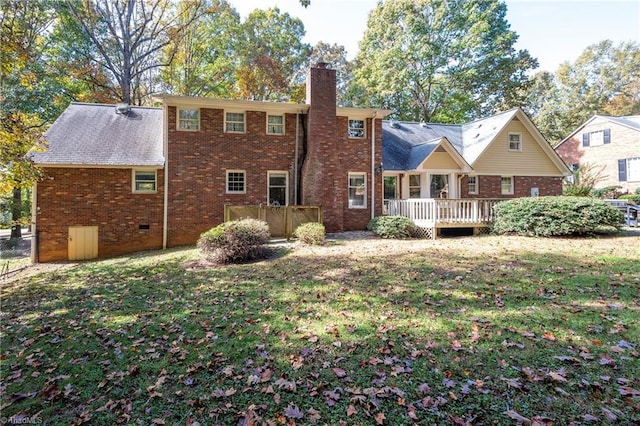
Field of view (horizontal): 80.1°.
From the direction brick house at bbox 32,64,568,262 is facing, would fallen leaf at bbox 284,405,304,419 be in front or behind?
behind

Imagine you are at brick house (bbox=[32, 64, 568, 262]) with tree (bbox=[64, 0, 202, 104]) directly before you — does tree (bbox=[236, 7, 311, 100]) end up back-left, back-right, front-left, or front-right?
front-right

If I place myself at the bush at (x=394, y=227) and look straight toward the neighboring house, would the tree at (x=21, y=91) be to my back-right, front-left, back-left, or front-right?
back-left

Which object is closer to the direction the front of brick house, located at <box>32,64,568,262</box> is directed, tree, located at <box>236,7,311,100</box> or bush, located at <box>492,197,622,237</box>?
the tree

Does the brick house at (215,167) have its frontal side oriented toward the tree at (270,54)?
yes

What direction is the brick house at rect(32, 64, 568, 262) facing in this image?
away from the camera

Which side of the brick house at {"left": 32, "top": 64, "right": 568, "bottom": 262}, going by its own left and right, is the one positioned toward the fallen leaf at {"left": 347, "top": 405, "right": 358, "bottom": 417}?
back
